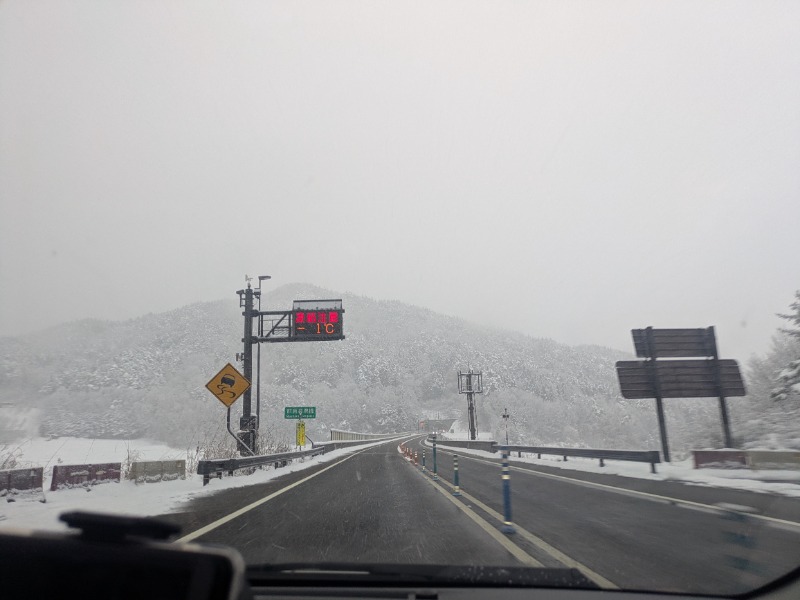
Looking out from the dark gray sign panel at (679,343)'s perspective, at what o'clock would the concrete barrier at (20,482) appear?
The concrete barrier is roughly at 7 o'clock from the dark gray sign panel.

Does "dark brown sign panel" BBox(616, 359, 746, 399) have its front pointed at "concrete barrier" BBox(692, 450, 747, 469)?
no

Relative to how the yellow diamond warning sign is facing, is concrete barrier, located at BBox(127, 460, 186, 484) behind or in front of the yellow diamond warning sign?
in front

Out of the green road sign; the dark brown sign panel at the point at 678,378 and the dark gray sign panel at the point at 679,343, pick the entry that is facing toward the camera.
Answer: the green road sign

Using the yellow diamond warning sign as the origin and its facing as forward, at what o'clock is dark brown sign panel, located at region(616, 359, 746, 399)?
The dark brown sign panel is roughly at 9 o'clock from the yellow diamond warning sign.

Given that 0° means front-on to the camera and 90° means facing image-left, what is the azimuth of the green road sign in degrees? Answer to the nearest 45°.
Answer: approximately 0°

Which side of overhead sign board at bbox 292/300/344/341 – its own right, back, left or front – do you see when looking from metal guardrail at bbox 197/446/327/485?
front

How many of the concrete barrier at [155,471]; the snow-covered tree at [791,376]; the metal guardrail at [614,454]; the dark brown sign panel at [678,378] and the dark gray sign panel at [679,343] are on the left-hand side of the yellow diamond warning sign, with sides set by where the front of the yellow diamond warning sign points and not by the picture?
4

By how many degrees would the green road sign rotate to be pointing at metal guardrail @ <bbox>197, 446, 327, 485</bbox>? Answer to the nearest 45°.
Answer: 0° — it already faces it

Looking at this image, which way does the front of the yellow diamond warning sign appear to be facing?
toward the camera

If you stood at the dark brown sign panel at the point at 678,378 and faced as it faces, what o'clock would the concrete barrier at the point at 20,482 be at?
The concrete barrier is roughly at 7 o'clock from the dark brown sign panel.

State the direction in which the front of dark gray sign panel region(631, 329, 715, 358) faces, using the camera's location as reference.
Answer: facing away from the viewer

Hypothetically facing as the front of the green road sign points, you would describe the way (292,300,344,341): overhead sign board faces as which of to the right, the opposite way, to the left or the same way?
the same way

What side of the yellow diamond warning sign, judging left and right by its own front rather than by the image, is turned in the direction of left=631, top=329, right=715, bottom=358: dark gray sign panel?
left

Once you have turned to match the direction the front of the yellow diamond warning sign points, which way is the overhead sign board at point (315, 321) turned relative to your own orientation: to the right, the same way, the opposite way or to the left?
the same way

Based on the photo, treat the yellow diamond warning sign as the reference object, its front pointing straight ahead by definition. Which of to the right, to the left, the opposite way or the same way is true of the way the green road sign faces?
the same way

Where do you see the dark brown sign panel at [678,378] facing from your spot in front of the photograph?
facing away from the viewer

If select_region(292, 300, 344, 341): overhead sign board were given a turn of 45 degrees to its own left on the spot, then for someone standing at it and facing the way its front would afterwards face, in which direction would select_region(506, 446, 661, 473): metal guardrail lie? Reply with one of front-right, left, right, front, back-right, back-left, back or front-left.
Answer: front

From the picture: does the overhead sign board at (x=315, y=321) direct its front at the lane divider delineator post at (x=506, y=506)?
yes

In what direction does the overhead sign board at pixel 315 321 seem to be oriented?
toward the camera
